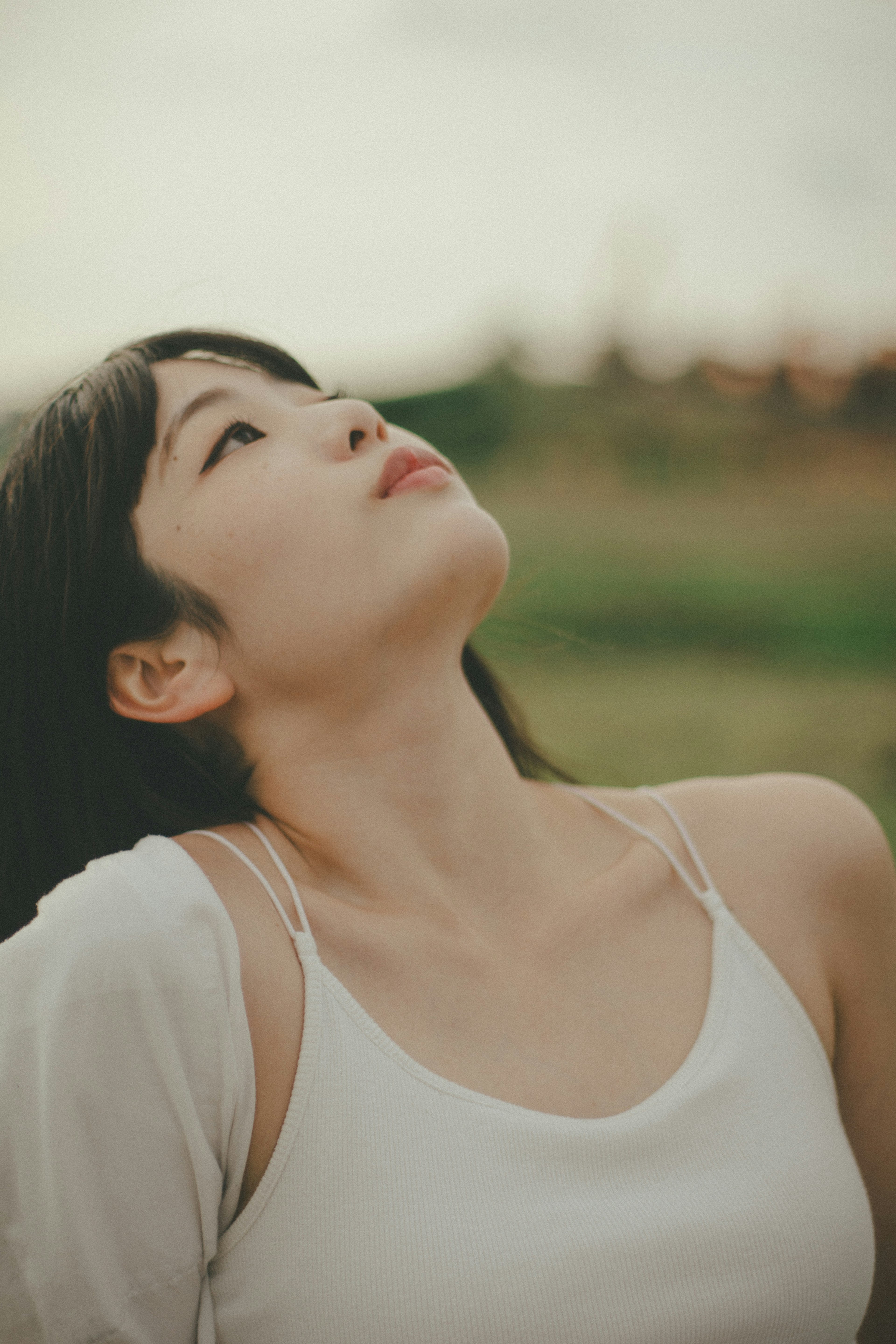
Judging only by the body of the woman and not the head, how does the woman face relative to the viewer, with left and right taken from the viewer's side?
facing the viewer and to the right of the viewer

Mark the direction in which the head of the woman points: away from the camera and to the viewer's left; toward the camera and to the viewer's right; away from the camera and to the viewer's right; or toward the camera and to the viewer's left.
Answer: toward the camera and to the viewer's right
